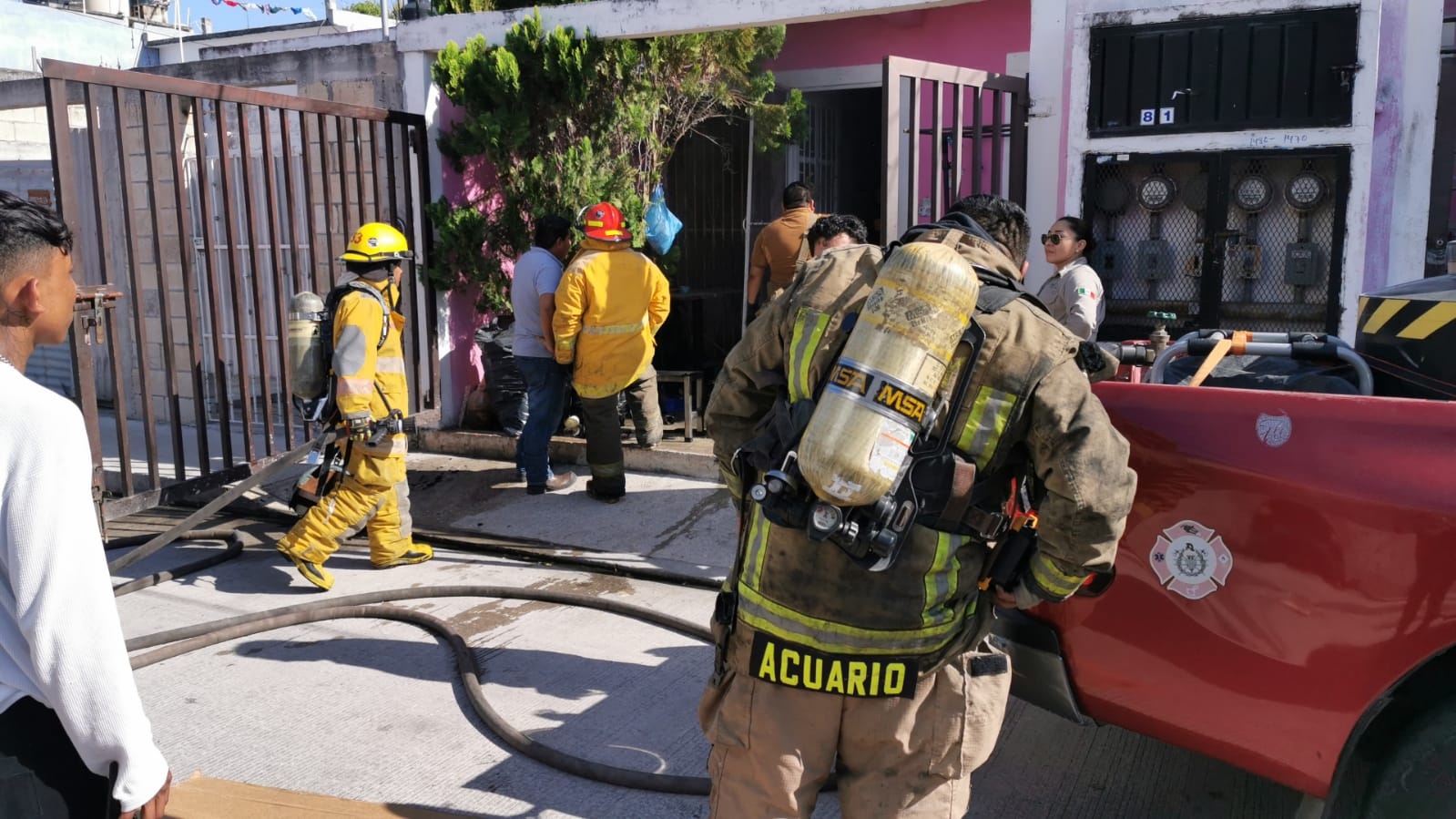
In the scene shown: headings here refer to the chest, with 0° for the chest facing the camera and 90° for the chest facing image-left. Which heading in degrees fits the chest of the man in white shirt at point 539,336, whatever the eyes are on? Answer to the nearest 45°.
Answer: approximately 225°

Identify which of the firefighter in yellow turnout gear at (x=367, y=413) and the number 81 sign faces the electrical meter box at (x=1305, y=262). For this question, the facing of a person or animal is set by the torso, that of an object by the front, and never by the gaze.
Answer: the firefighter in yellow turnout gear

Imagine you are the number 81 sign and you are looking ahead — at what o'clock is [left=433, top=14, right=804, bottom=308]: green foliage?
The green foliage is roughly at 3 o'clock from the number 81 sign.

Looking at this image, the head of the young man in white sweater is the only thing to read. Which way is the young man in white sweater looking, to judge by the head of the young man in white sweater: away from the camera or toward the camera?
away from the camera

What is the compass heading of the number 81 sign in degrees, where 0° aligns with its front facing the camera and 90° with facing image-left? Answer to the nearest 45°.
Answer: approximately 0°

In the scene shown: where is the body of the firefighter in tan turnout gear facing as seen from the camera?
away from the camera

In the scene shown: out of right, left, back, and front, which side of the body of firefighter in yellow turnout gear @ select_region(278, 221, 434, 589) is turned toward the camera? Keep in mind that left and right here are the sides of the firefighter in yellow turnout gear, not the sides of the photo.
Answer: right

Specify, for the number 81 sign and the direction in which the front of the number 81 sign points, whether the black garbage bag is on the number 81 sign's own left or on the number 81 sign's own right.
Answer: on the number 81 sign's own right

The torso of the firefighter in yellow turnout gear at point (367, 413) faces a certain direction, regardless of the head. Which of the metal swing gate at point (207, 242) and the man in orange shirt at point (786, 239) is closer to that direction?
the man in orange shirt

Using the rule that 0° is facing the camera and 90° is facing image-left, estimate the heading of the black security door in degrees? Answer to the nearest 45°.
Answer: approximately 0°

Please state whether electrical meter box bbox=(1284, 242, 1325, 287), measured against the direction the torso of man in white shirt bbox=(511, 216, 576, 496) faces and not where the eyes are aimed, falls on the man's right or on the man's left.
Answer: on the man's right
